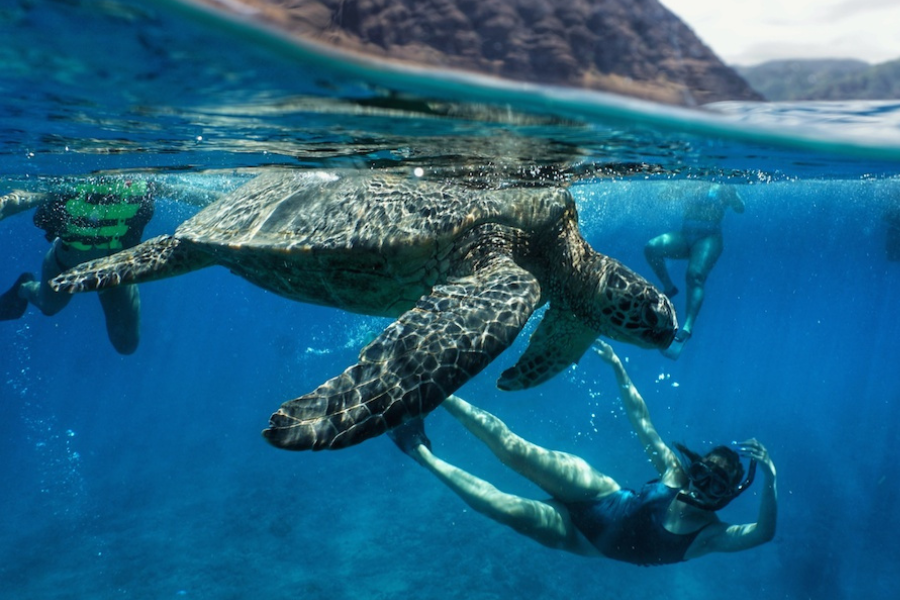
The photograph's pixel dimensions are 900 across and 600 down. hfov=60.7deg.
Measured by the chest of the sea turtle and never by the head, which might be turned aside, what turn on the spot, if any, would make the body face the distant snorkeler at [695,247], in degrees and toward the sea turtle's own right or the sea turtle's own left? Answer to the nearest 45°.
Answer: approximately 45° to the sea turtle's own left

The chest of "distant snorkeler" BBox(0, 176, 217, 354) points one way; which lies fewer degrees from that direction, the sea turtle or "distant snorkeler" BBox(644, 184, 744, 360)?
the sea turtle

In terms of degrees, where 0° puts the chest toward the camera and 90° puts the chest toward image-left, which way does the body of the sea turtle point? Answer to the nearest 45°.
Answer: approximately 270°
